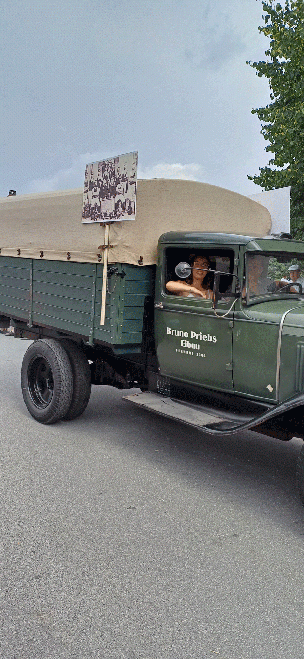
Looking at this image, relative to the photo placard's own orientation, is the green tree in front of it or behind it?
behind

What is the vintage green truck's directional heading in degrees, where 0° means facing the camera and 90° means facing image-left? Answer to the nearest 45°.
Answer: approximately 315°

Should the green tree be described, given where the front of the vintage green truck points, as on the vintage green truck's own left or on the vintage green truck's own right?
on the vintage green truck's own left

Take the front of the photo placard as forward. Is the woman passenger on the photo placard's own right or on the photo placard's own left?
on the photo placard's own left
